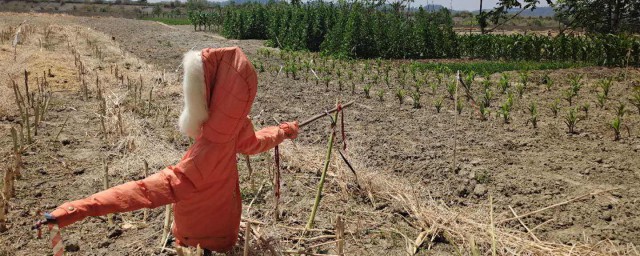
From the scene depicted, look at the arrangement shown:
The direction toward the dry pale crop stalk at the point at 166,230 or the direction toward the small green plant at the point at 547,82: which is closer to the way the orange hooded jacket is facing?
the dry pale crop stalk

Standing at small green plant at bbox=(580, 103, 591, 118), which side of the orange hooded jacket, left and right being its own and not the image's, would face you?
right

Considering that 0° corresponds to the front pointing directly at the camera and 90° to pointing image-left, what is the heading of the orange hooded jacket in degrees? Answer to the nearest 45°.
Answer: approximately 135°

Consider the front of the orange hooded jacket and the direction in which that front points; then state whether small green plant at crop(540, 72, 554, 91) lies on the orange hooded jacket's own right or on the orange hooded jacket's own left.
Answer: on the orange hooded jacket's own right

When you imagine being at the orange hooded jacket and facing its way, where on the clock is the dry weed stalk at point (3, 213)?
The dry weed stalk is roughly at 12 o'clock from the orange hooded jacket.
